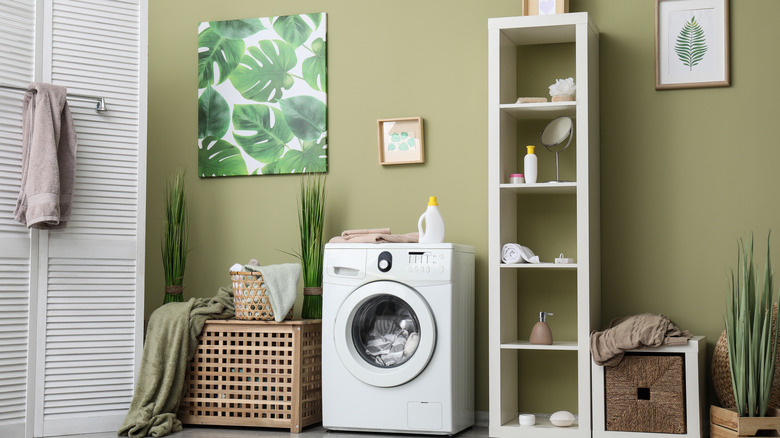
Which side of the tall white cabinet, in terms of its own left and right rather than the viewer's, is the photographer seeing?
front

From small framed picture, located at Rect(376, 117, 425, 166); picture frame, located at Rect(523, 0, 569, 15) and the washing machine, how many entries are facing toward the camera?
3

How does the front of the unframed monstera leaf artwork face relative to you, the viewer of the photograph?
facing the viewer

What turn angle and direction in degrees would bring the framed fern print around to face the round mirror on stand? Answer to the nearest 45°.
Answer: approximately 45° to its right

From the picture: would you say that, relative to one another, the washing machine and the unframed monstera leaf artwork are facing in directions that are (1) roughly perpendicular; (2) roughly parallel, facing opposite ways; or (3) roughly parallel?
roughly parallel

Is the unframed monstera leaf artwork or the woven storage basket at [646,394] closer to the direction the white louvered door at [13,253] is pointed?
the woven storage basket

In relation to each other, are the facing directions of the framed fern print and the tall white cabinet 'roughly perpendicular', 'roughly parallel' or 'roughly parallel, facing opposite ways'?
roughly parallel

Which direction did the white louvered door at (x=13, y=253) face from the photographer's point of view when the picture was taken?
facing the viewer and to the right of the viewer

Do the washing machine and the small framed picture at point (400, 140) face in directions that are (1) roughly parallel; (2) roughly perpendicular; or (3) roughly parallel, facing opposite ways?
roughly parallel
